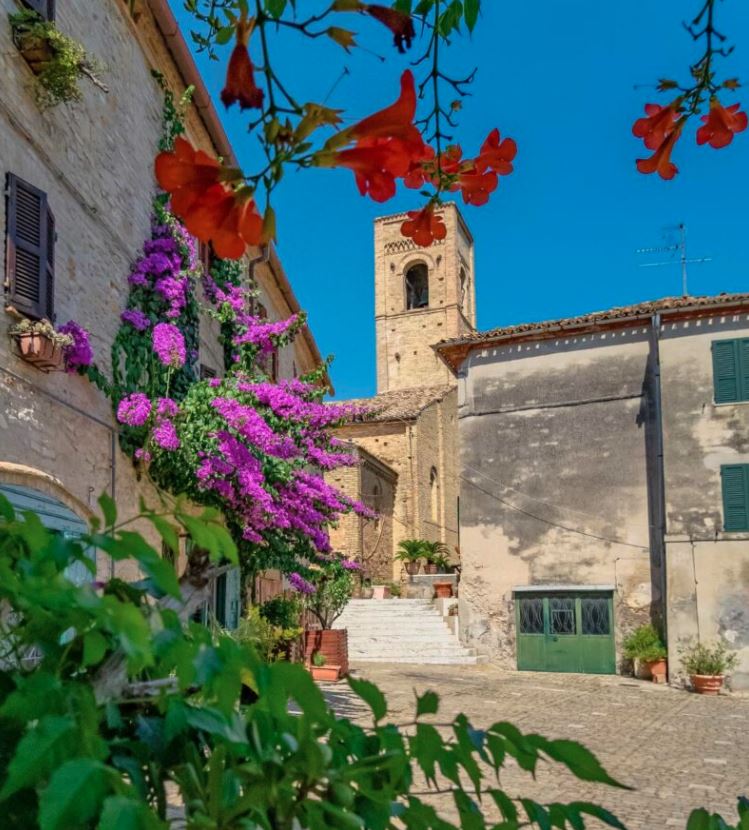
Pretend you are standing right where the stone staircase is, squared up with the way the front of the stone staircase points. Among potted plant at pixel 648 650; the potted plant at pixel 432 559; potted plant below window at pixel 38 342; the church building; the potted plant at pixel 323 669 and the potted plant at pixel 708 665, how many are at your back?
2

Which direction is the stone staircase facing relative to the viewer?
toward the camera

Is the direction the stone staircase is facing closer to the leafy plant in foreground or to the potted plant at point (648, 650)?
the leafy plant in foreground

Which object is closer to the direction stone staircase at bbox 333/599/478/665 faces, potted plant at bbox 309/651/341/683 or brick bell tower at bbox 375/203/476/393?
the potted plant

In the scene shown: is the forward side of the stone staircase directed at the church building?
no

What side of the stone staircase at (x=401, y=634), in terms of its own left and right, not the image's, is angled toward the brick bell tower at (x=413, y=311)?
back

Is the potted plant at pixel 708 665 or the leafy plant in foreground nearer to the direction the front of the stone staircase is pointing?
the leafy plant in foreground

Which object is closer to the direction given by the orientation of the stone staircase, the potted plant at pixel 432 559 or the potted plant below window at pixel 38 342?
the potted plant below window

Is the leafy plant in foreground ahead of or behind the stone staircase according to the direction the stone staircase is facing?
ahead

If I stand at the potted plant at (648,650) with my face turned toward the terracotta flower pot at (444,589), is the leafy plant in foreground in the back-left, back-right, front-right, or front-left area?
back-left

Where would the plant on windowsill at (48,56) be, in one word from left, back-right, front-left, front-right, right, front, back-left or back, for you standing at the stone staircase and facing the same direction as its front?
front

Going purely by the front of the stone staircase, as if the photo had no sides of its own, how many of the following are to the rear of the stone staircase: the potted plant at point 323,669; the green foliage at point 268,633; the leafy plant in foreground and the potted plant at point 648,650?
0

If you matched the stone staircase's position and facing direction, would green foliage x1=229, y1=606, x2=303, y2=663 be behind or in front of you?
in front

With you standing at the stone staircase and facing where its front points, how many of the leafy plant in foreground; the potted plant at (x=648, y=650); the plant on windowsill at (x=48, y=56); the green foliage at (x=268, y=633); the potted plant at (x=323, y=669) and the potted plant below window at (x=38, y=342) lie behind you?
0

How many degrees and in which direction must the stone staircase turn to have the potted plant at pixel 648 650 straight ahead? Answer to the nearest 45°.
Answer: approximately 45° to its left
